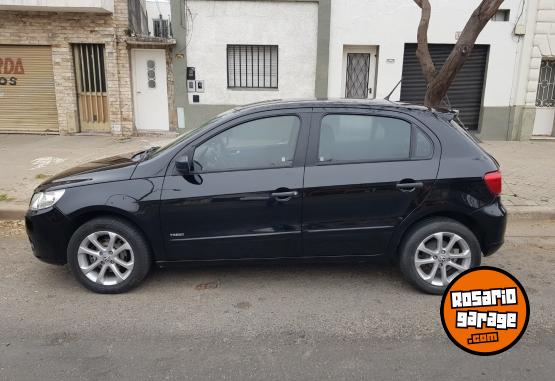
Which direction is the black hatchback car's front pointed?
to the viewer's left
